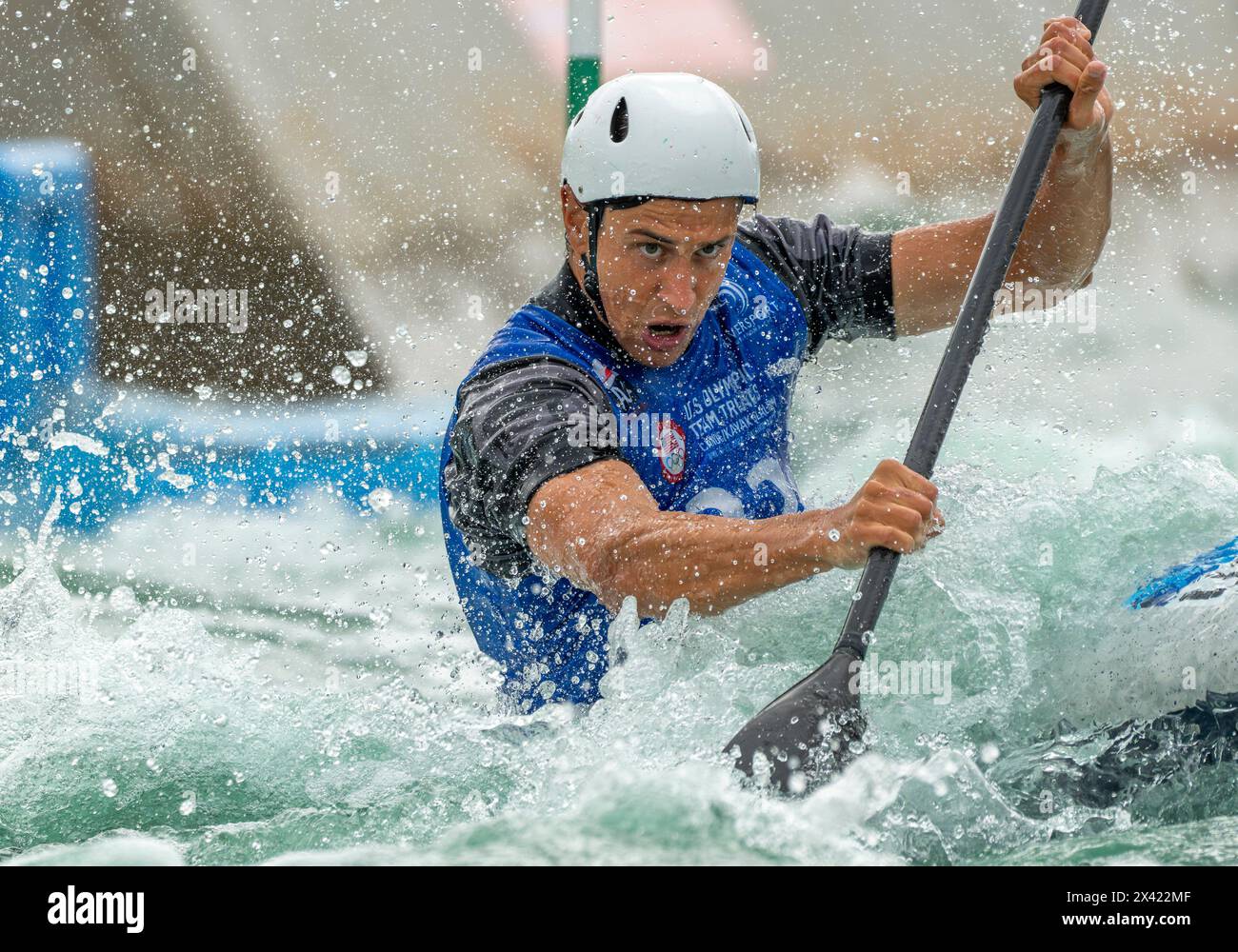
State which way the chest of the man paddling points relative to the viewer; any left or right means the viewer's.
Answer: facing the viewer and to the right of the viewer

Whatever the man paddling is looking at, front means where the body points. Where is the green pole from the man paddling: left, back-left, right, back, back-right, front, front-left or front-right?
back-left
